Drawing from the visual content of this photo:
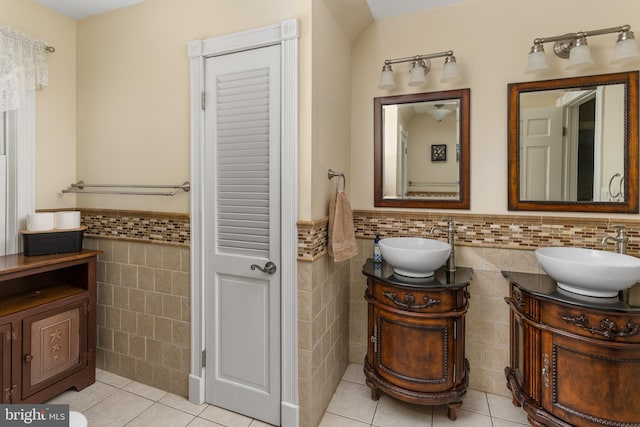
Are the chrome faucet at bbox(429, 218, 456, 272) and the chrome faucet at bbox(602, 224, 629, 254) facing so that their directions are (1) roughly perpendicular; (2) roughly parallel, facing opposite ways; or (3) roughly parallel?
roughly parallel

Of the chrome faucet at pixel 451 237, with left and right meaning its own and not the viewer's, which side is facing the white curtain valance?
front

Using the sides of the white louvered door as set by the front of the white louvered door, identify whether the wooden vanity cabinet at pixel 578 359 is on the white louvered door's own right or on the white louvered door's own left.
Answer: on the white louvered door's own left

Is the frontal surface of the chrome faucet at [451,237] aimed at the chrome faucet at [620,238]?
no

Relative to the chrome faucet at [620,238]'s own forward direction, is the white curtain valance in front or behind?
in front

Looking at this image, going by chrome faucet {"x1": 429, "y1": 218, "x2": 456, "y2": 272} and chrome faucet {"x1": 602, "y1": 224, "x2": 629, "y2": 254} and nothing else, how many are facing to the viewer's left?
2

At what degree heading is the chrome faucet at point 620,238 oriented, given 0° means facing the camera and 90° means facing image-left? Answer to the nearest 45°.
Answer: approximately 90°

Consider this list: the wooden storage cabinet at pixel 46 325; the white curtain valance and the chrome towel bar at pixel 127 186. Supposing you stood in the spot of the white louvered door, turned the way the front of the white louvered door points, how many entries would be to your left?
0

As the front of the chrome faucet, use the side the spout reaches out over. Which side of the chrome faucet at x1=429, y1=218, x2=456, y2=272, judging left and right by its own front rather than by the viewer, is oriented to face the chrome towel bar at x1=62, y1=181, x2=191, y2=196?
front

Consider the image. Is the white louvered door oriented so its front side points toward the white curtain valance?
no

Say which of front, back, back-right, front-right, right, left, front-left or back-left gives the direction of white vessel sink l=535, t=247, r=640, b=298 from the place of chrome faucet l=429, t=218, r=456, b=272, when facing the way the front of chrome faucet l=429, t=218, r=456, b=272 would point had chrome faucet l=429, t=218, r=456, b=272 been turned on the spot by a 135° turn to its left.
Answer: front

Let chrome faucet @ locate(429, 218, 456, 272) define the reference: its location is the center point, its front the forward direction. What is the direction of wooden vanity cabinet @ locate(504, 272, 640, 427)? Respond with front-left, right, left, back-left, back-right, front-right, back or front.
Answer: back-left
